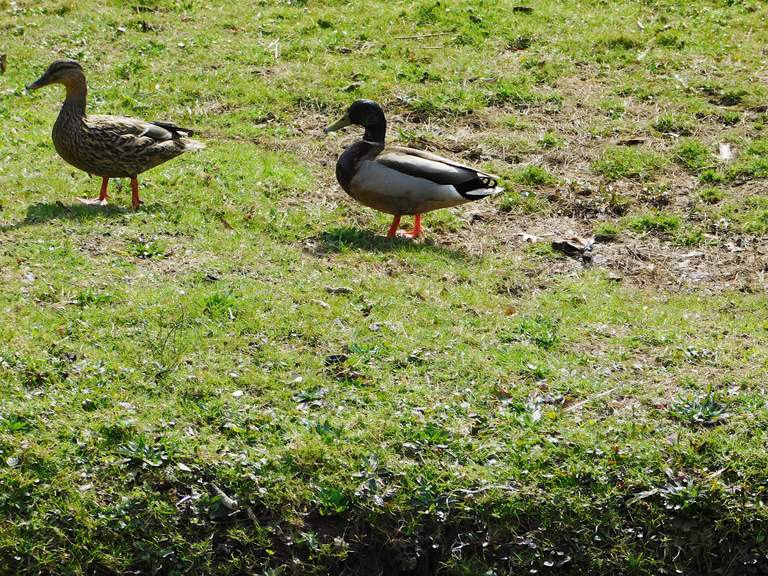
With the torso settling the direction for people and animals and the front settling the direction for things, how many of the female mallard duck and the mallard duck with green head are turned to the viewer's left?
2

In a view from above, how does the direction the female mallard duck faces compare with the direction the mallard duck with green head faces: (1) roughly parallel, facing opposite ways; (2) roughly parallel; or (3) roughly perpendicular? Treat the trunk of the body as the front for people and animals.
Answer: roughly parallel

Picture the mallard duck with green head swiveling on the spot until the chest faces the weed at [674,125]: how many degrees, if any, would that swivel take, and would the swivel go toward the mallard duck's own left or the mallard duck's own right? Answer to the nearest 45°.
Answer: approximately 135° to the mallard duck's own right

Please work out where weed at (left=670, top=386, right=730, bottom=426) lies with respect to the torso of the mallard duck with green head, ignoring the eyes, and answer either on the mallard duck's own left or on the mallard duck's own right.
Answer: on the mallard duck's own left

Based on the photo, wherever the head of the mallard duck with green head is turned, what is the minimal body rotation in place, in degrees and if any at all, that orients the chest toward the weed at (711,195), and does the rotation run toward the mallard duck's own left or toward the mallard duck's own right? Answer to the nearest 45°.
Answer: approximately 180°

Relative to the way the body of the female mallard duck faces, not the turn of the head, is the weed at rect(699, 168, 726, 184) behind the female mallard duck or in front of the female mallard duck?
behind

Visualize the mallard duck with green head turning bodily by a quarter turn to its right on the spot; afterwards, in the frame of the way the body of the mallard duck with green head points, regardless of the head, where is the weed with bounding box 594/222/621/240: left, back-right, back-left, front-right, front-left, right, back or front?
right

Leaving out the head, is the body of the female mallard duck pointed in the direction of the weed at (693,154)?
no

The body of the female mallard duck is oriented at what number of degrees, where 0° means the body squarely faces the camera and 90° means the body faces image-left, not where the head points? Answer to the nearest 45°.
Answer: approximately 90°

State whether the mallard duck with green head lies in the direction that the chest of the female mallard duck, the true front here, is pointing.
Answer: no

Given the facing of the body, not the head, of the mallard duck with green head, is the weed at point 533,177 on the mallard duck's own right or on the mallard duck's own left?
on the mallard duck's own right

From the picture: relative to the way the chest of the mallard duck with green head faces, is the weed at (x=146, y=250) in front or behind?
in front

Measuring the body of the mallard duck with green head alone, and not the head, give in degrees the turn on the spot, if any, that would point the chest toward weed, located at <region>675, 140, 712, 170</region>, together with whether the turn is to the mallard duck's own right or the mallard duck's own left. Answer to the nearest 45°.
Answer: approximately 135° to the mallard duck's own right

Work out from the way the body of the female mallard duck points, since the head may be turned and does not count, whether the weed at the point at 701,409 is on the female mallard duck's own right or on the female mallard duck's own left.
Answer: on the female mallard duck's own left

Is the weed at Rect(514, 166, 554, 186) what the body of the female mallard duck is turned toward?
no

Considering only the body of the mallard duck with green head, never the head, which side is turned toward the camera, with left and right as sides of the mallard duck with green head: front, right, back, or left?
left
